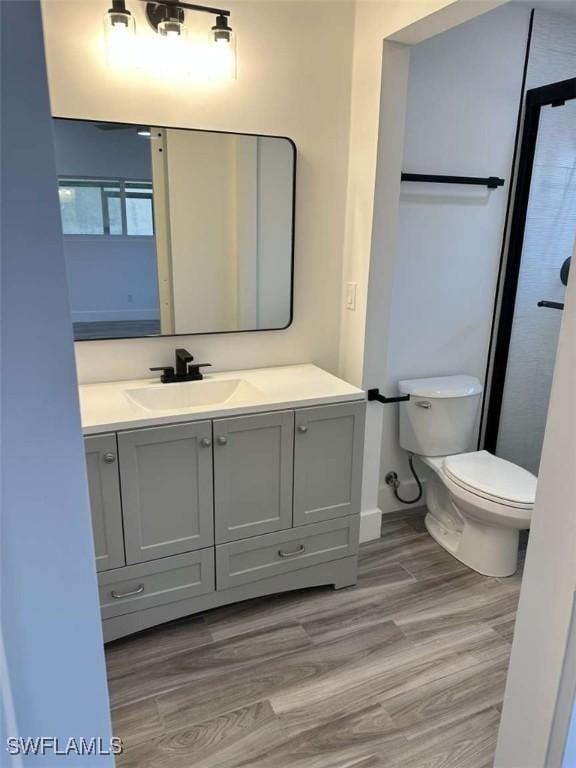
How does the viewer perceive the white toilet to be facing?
facing the viewer and to the right of the viewer

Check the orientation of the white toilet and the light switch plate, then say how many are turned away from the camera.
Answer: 0

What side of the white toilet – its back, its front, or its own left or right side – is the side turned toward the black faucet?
right

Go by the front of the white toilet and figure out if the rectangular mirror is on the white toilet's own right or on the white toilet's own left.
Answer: on the white toilet's own right

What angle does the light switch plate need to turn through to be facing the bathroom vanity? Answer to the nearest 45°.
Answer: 0° — it already faces it

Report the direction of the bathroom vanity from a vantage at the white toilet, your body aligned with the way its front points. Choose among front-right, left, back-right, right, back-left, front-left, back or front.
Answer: right

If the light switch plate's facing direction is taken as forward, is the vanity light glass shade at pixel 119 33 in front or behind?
in front
